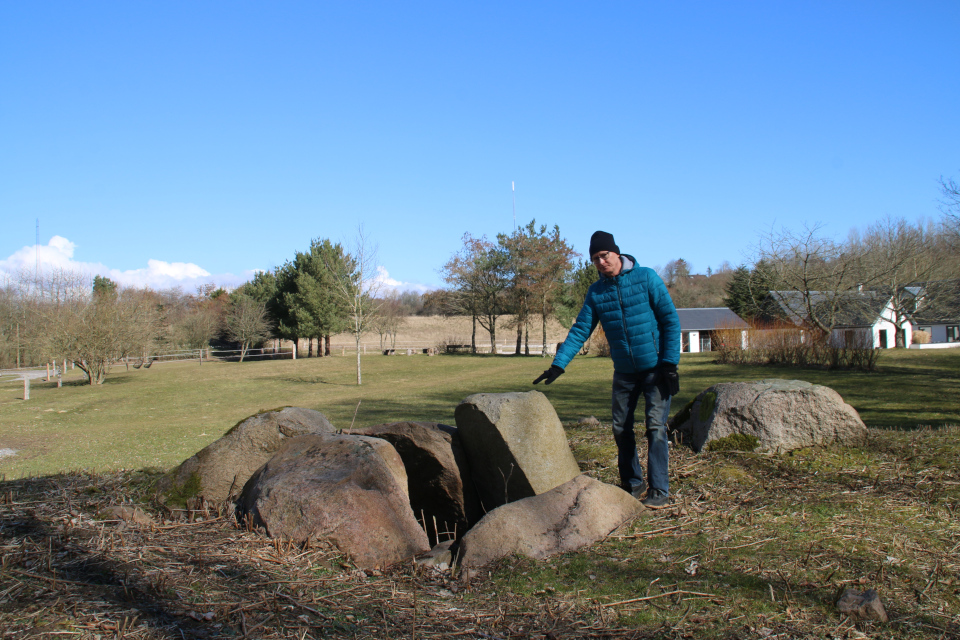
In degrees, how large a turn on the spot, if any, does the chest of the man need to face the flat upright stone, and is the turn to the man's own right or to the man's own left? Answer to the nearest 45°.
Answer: approximately 45° to the man's own right

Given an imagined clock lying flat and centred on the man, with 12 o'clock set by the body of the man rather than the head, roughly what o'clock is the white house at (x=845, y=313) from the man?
The white house is roughly at 5 o'clock from the man.

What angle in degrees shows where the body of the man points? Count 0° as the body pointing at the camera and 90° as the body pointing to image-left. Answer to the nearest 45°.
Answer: approximately 45°

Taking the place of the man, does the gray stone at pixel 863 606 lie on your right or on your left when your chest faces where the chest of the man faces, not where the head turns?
on your left

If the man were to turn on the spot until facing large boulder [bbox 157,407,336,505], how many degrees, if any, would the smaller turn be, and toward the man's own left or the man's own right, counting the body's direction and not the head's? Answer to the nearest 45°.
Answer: approximately 45° to the man's own right

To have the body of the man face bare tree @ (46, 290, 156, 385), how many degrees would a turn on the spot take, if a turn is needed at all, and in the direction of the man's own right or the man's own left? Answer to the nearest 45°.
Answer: approximately 90° to the man's own right

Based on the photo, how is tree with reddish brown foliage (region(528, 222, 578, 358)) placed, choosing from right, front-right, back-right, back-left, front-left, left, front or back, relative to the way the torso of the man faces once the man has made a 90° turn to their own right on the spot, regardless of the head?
front-right

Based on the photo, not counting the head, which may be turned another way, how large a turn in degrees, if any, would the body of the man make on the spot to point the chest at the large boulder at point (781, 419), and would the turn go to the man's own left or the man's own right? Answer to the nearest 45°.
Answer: approximately 180°

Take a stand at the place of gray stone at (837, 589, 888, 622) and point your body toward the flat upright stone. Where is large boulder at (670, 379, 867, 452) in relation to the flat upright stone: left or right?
right

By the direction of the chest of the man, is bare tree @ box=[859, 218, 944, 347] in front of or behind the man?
behind
